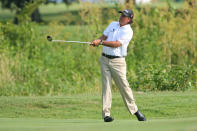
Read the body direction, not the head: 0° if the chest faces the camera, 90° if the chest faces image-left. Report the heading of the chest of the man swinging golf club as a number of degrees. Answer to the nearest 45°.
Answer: approximately 45°
